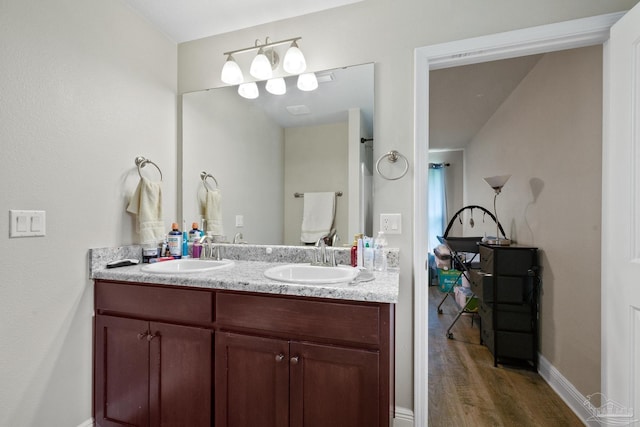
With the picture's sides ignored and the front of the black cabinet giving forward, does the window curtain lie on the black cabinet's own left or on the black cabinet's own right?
on the black cabinet's own right

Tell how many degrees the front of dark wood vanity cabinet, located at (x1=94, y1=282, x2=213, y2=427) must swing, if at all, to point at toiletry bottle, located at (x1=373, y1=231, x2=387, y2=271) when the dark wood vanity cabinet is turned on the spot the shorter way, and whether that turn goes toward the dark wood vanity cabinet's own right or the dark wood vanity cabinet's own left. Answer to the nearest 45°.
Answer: approximately 135° to the dark wood vanity cabinet's own left

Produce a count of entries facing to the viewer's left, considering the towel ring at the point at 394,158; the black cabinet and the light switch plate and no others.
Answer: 1

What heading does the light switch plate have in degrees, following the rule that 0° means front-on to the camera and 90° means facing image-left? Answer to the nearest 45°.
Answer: approximately 0°

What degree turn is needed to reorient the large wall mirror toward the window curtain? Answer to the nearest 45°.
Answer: approximately 180°

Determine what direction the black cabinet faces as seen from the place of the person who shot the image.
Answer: facing to the left of the viewer

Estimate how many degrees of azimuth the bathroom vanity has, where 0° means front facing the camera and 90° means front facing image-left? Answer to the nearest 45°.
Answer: approximately 45°
